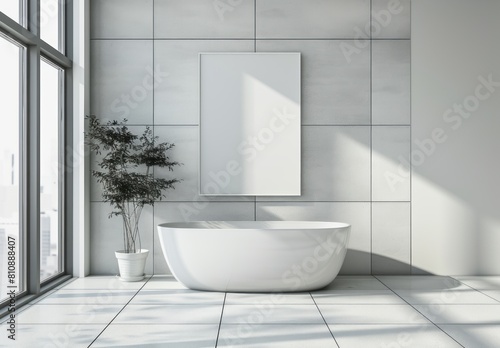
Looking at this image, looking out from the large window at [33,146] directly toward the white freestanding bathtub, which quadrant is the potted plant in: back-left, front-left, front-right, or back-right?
front-left

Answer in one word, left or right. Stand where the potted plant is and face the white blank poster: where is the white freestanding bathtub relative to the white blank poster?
right

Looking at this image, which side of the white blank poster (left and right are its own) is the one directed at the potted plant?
right

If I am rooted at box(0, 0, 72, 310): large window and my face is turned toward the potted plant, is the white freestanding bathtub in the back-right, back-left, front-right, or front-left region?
front-right

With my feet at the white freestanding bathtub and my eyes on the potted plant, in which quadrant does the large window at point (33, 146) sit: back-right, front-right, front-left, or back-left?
front-left

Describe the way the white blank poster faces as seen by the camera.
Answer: facing the viewer

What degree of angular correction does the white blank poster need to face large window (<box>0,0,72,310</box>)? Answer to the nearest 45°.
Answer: approximately 45° to its right

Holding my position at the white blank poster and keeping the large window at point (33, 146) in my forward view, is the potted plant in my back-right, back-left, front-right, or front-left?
front-right
